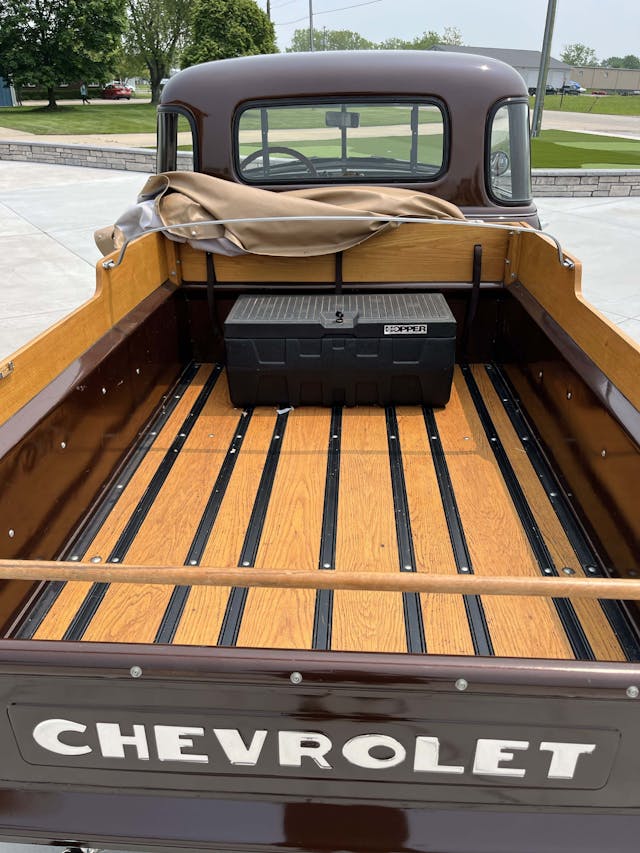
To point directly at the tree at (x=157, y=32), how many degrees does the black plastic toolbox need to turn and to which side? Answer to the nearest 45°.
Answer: approximately 180°

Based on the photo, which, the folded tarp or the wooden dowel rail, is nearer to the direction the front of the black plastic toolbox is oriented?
the wooden dowel rail

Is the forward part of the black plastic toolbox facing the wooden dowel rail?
yes

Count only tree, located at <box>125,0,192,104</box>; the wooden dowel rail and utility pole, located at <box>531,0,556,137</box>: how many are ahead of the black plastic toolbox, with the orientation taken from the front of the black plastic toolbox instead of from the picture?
1

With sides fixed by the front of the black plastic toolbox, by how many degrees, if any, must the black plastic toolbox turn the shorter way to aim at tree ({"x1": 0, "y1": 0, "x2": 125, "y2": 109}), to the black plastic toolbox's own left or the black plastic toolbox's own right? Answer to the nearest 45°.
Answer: approximately 180°

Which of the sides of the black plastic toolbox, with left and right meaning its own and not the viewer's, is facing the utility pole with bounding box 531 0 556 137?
back

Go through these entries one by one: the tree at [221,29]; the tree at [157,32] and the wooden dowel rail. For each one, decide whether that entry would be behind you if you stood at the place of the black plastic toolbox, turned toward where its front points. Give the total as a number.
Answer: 2

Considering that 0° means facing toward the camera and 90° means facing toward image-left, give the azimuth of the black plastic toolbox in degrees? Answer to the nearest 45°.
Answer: approximately 0°

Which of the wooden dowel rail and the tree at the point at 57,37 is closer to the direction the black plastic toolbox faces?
the wooden dowel rail

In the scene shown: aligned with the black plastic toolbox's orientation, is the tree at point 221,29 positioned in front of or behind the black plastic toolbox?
behind
